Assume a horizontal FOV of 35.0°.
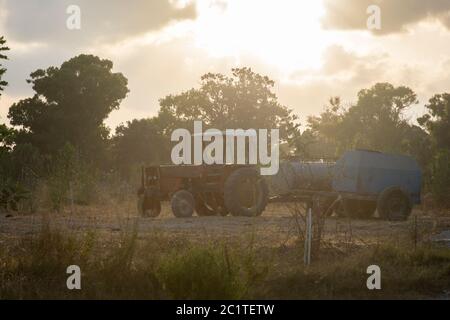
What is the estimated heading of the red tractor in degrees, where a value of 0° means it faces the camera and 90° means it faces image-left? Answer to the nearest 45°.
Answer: approximately 45°

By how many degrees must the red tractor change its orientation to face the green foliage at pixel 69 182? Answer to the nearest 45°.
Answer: approximately 45° to its right

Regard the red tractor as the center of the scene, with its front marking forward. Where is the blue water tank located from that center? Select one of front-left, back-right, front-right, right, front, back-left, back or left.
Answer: back-left

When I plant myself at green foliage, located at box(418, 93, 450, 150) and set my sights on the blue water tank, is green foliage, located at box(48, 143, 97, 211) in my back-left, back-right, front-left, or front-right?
front-right

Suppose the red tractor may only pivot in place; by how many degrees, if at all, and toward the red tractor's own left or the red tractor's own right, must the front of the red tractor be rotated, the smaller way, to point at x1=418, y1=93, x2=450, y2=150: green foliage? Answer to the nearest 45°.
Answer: approximately 180°

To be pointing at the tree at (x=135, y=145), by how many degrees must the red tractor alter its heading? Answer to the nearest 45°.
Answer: approximately 135° to its right

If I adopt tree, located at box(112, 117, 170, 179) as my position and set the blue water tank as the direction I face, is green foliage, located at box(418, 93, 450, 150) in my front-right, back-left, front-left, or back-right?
front-left

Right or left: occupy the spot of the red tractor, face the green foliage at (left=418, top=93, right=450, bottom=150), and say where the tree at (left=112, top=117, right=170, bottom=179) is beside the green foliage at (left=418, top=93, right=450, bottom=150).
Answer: left

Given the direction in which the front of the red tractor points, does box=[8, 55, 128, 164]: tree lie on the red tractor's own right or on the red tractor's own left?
on the red tractor's own right
